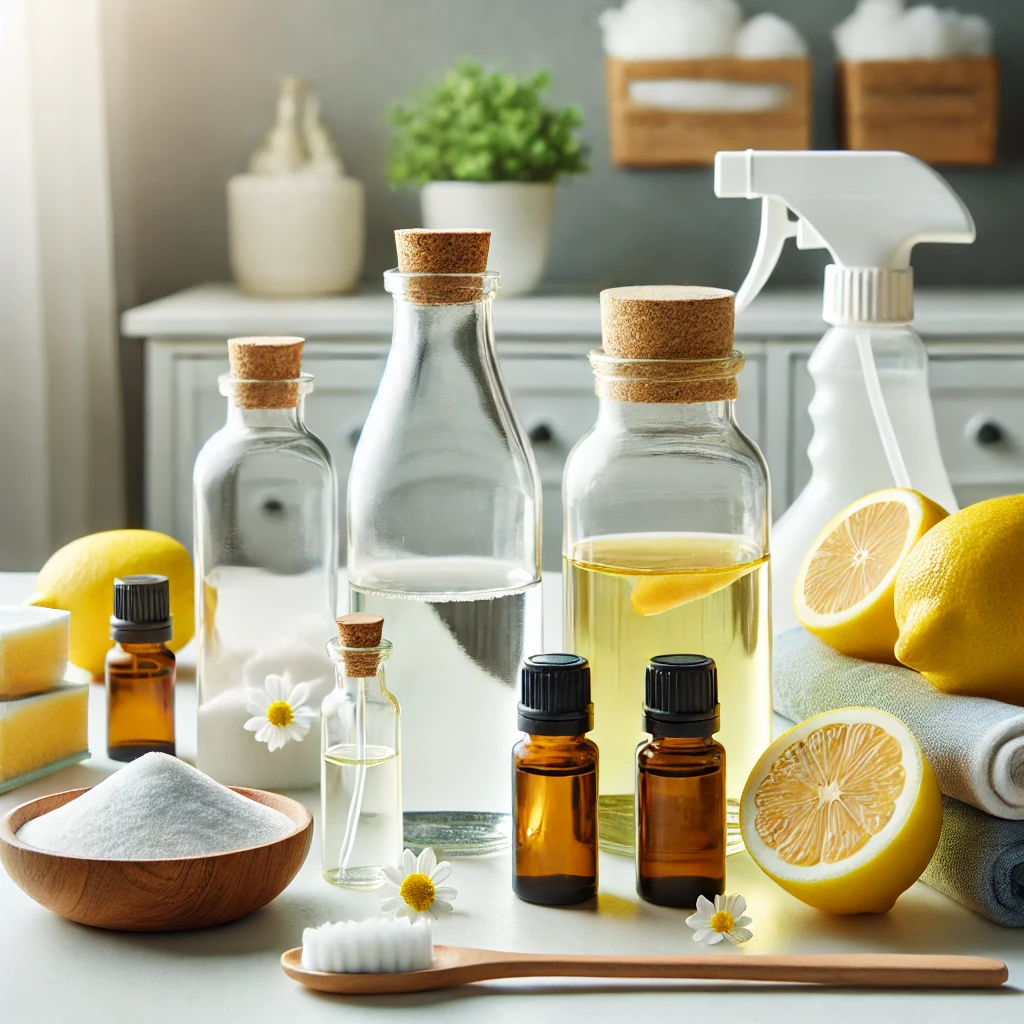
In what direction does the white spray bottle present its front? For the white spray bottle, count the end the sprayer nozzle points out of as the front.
to the viewer's left

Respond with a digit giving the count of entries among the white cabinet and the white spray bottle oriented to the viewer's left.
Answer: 1

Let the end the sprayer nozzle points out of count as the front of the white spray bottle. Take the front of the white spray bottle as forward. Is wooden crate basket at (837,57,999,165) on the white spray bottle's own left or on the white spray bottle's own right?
on the white spray bottle's own right

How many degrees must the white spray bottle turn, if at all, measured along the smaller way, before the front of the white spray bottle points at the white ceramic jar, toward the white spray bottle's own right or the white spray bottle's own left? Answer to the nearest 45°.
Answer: approximately 45° to the white spray bottle's own right

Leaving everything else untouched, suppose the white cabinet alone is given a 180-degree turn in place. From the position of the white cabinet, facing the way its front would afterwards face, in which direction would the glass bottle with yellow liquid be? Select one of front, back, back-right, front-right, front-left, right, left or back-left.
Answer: back

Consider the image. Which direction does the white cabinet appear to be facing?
toward the camera

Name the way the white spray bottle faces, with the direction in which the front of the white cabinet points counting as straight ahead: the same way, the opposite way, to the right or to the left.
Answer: to the right

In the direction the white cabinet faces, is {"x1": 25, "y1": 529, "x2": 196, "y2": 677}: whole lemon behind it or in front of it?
in front
